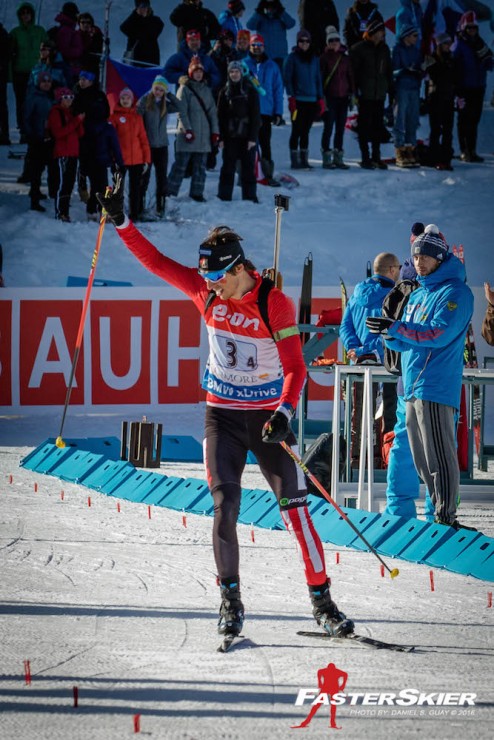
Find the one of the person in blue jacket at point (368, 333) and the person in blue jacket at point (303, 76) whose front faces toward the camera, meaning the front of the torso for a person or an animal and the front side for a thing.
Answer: the person in blue jacket at point (303, 76)

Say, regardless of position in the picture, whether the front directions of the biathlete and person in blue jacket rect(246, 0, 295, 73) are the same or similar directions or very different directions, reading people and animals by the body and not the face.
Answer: same or similar directions

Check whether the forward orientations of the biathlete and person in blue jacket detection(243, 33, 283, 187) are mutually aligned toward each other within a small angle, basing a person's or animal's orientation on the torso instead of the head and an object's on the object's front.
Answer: no

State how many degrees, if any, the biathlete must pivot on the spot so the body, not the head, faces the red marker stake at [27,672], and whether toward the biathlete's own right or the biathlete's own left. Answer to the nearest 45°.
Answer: approximately 45° to the biathlete's own right

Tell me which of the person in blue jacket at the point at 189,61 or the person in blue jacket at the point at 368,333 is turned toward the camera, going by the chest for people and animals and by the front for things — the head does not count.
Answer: the person in blue jacket at the point at 189,61

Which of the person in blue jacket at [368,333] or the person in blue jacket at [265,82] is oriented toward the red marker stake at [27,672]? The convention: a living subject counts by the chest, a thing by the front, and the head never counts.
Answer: the person in blue jacket at [265,82]

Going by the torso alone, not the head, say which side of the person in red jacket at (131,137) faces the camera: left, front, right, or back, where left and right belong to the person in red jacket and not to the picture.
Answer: front

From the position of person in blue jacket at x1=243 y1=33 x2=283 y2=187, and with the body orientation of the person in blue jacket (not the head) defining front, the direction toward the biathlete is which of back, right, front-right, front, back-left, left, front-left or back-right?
front

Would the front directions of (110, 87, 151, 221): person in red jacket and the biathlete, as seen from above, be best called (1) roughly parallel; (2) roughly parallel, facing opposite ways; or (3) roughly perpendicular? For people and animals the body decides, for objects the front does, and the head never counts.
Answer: roughly parallel

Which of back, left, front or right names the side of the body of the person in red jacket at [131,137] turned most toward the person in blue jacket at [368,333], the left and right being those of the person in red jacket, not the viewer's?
front

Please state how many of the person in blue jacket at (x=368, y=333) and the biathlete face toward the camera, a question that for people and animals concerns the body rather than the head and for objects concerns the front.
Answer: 1

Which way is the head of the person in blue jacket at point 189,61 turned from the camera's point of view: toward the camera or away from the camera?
toward the camera

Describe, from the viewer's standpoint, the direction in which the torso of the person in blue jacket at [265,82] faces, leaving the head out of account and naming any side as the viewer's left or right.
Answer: facing the viewer

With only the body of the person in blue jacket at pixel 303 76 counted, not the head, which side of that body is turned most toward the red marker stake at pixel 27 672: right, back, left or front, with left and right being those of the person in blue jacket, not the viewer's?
front

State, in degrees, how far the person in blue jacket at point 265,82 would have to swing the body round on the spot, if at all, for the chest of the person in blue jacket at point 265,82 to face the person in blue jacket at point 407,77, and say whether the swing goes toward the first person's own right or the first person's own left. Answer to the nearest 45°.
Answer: approximately 90° to the first person's own left

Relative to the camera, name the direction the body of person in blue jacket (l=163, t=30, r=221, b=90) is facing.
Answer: toward the camera

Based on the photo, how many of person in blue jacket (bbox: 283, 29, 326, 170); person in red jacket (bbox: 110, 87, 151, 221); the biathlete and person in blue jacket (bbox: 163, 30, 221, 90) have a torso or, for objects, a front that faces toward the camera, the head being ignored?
4

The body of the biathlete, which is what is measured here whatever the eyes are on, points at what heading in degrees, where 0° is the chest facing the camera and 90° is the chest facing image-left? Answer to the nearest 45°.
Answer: approximately 0°

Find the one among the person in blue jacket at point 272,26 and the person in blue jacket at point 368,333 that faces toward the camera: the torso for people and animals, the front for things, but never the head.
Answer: the person in blue jacket at point 272,26
